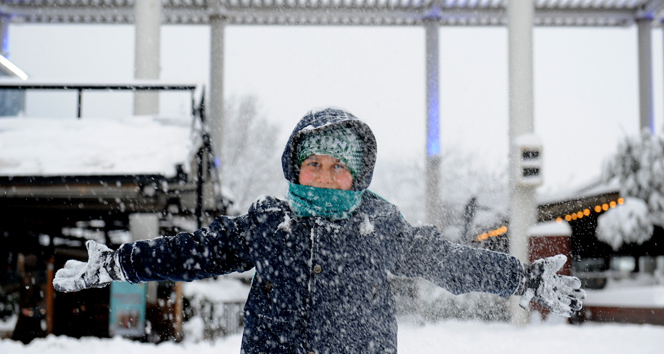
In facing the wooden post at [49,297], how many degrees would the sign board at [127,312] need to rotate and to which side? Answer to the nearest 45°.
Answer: approximately 90° to its right

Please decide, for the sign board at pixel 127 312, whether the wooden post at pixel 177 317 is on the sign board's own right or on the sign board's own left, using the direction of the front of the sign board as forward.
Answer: on the sign board's own left

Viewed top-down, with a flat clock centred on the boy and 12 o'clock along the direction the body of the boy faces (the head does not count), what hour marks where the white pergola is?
The white pergola is roughly at 6 o'clock from the boy.

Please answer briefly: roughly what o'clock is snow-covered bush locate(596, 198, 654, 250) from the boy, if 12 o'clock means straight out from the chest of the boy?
The snow-covered bush is roughly at 7 o'clock from the boy.

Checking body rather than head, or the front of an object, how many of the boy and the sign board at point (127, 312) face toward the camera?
2

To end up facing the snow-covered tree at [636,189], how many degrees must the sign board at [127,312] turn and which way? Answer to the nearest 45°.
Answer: approximately 135° to its left

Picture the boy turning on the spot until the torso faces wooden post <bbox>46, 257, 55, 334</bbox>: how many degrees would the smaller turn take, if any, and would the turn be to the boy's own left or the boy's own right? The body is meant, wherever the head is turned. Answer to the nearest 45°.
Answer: approximately 135° to the boy's own right

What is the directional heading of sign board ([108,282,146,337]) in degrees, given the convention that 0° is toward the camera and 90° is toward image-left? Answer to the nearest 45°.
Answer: approximately 0°
